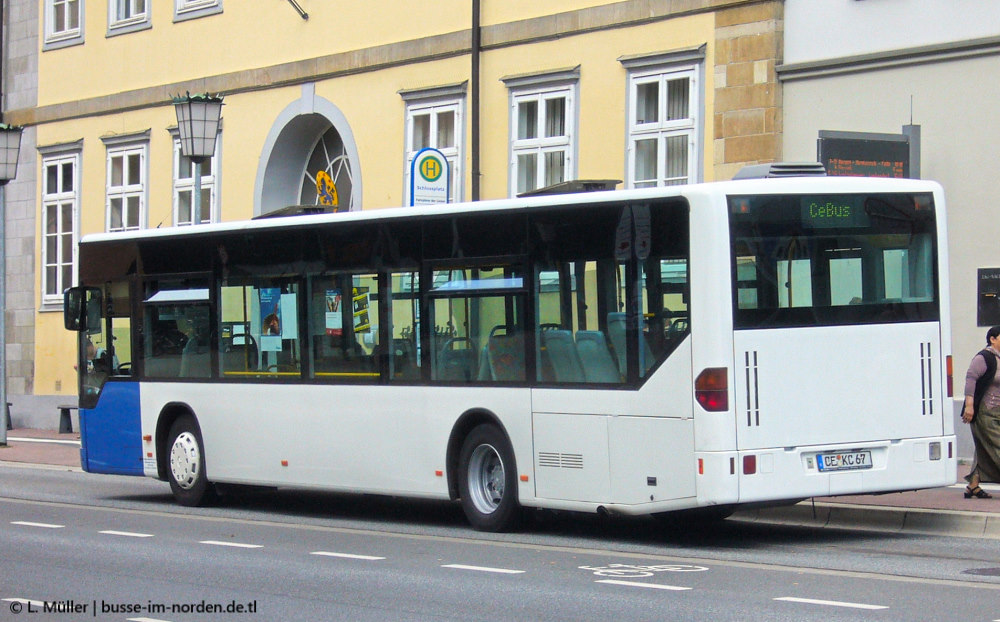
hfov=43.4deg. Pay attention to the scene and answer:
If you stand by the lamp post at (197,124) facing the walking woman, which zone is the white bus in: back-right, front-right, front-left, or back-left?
front-right

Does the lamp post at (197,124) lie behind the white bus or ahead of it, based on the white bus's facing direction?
ahead

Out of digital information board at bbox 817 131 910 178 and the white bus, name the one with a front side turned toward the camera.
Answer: the digital information board

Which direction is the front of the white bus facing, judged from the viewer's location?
facing away from the viewer and to the left of the viewer

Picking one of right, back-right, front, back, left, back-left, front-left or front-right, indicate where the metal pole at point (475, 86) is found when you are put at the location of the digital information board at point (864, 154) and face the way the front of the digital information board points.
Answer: back-right

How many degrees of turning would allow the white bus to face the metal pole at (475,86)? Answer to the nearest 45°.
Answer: approximately 45° to its right

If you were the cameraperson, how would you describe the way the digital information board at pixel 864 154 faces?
facing the viewer

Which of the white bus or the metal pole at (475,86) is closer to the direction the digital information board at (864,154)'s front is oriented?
the white bus

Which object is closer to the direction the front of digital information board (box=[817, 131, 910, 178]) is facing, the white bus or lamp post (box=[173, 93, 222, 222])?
the white bus

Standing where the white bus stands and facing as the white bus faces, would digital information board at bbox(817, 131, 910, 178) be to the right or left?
on its right
